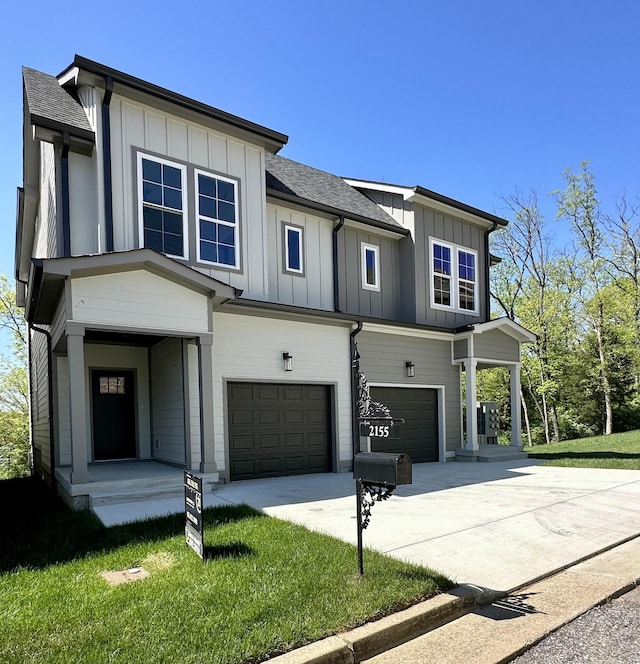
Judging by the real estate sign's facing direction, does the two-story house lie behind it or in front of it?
behind

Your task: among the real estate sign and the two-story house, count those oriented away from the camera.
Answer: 0

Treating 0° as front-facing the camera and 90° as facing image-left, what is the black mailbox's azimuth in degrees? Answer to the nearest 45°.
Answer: approximately 315°

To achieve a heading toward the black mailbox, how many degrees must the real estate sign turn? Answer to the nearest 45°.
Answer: approximately 90° to its left

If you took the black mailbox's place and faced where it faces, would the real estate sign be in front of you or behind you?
behind

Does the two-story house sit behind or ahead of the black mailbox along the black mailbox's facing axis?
behind

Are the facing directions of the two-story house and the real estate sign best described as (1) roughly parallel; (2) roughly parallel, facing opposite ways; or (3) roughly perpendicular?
roughly perpendicular

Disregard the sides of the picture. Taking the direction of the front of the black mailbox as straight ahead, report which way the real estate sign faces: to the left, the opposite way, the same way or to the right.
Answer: to the right

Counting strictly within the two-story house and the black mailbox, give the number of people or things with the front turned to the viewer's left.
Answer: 0

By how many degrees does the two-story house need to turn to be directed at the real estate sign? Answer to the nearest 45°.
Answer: approximately 45° to its right
